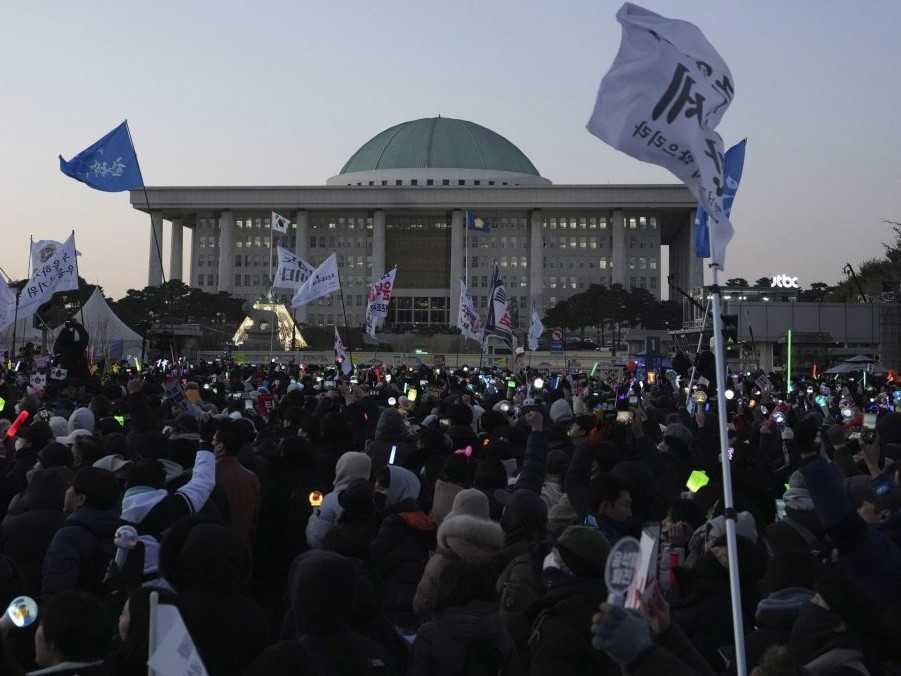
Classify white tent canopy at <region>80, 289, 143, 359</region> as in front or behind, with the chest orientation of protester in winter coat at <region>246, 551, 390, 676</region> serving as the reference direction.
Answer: in front

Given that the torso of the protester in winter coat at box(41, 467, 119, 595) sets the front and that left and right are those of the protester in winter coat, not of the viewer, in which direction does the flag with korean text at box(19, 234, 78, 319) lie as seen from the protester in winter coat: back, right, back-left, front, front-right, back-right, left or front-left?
front-right

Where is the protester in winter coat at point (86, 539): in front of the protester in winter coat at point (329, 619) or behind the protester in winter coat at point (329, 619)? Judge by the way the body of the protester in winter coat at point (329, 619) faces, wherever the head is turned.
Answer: in front

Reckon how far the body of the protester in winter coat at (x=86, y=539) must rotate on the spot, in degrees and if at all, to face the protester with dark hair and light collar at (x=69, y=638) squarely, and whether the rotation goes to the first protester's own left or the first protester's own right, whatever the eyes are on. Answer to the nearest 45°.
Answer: approximately 135° to the first protester's own left

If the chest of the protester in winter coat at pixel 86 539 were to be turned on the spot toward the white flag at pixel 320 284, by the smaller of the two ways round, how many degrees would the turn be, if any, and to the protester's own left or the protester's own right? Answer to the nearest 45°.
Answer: approximately 45° to the protester's own right

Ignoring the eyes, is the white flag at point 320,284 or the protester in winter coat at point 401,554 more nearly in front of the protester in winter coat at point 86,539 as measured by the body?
the white flag

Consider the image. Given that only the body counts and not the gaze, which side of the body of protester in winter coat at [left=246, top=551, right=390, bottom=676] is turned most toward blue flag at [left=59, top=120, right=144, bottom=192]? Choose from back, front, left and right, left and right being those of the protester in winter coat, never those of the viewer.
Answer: front

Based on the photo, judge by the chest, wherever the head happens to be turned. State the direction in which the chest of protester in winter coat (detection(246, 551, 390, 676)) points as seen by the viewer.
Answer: away from the camera

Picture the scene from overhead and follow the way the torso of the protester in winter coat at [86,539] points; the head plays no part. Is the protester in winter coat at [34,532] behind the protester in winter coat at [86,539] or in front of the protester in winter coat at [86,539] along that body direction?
in front

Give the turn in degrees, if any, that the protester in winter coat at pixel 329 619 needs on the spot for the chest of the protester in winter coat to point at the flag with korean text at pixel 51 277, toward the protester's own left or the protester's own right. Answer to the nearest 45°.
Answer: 0° — they already face it

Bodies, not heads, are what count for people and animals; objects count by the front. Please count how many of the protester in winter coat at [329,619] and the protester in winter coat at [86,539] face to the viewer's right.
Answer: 0

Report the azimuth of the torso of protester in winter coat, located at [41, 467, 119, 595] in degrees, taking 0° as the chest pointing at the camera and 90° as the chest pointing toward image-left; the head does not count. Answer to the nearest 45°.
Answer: approximately 135°

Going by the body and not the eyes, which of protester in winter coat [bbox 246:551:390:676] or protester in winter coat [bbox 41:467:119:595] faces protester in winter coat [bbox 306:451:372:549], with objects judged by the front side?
protester in winter coat [bbox 246:551:390:676]

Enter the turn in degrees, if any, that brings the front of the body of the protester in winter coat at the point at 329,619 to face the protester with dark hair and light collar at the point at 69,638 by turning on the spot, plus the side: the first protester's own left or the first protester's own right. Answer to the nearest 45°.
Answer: approximately 90° to the first protester's own left

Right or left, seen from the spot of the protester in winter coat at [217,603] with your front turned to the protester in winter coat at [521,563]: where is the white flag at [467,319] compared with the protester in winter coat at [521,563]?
left
